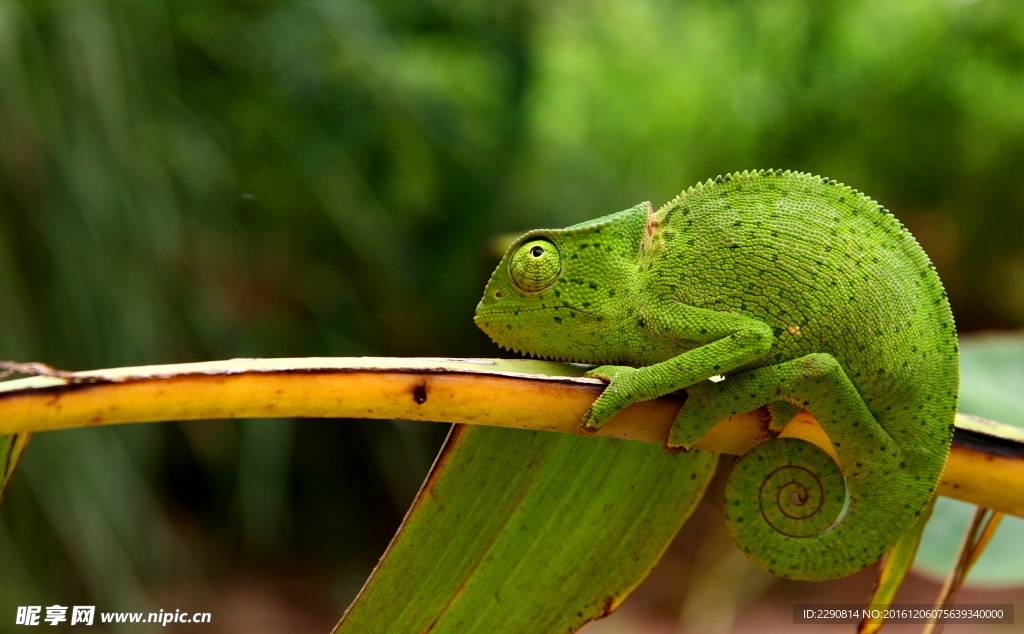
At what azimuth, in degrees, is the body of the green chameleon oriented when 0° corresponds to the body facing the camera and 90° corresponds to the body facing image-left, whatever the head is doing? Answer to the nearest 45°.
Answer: approximately 90°

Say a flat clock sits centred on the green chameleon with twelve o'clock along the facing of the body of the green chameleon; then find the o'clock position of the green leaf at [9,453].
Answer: The green leaf is roughly at 11 o'clock from the green chameleon.
